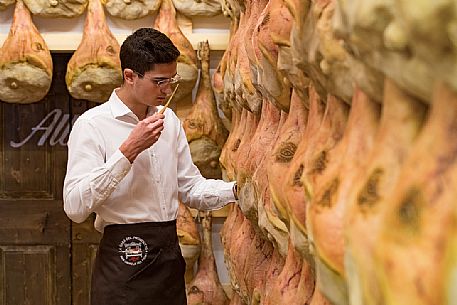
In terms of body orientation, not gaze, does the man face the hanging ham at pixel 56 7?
no

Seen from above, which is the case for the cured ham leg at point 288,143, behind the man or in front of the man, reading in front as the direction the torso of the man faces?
in front

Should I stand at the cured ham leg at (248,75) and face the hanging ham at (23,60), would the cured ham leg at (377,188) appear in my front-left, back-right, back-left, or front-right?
back-left

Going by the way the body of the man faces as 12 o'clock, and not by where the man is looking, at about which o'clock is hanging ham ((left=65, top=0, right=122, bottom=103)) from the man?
The hanging ham is roughly at 7 o'clock from the man.

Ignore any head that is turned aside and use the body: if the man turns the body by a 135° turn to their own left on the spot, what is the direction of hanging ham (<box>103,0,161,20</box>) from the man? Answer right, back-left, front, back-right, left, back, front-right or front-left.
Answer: front

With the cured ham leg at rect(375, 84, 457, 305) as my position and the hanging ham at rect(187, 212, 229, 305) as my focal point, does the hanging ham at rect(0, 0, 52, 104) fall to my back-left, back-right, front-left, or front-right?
front-left

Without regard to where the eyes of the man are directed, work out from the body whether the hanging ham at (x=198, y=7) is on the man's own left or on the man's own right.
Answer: on the man's own left

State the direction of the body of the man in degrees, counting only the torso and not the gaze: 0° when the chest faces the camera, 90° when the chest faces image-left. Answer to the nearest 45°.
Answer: approximately 315°

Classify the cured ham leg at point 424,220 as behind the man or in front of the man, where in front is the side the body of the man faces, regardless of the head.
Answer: in front
